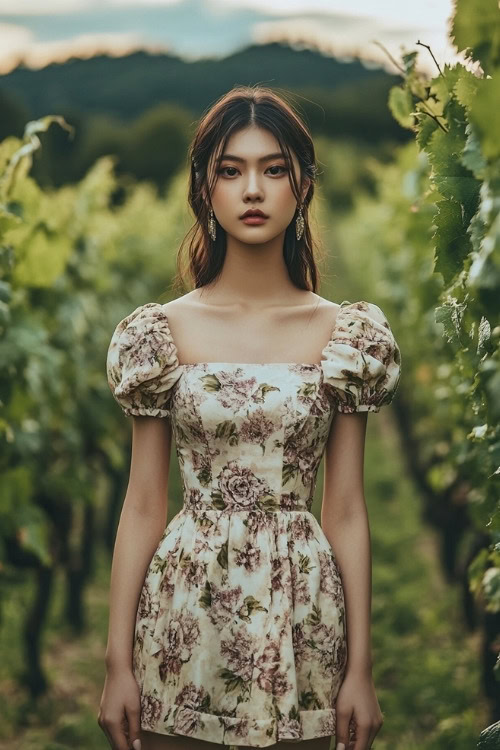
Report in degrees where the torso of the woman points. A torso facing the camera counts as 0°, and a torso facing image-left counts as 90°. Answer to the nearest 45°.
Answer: approximately 0°
